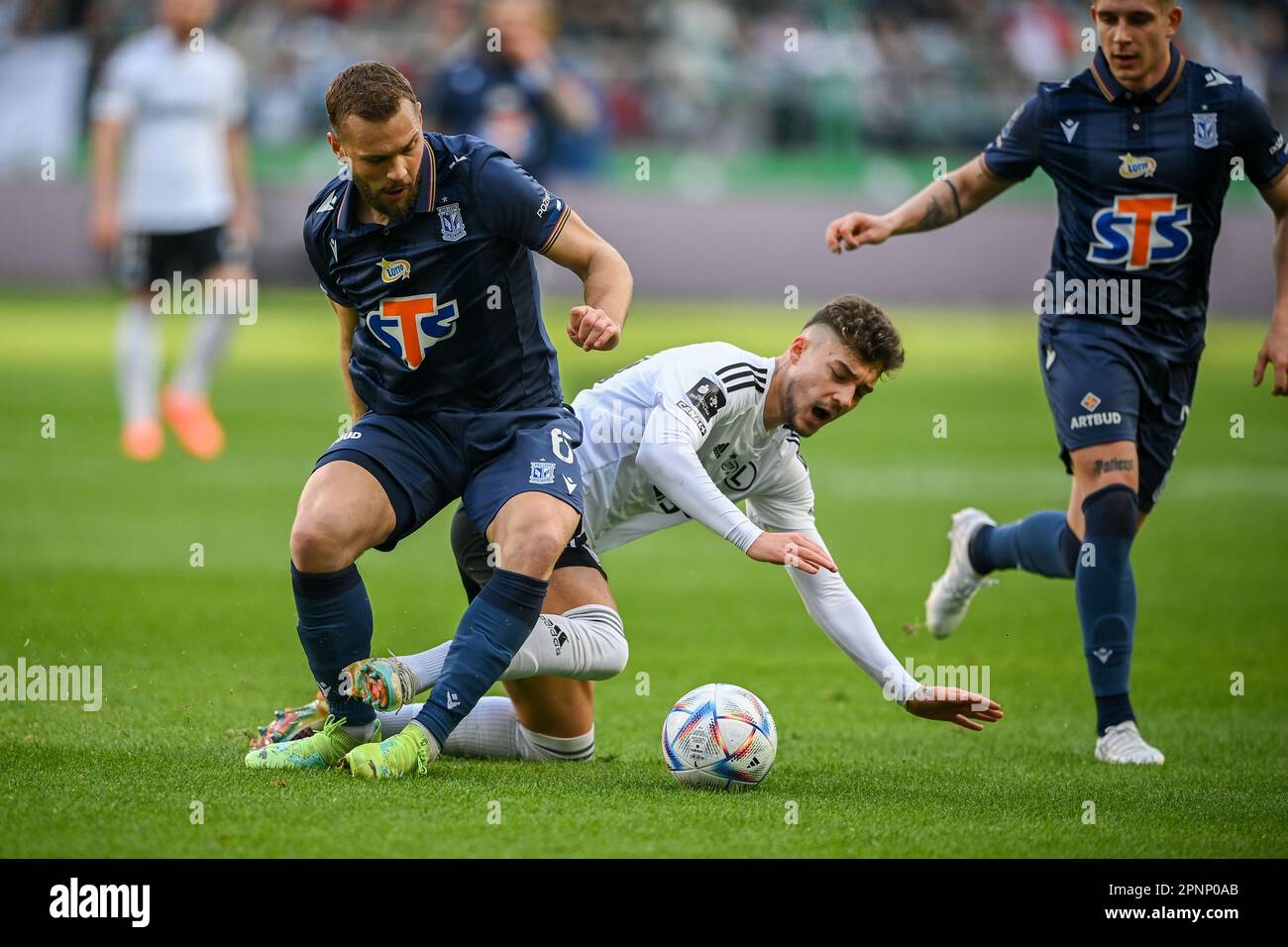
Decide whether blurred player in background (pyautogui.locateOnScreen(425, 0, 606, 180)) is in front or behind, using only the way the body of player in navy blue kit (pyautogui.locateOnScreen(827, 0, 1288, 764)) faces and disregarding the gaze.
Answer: behind

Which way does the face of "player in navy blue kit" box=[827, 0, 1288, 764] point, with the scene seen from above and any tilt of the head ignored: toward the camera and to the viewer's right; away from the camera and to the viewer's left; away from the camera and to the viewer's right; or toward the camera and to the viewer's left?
toward the camera and to the viewer's left

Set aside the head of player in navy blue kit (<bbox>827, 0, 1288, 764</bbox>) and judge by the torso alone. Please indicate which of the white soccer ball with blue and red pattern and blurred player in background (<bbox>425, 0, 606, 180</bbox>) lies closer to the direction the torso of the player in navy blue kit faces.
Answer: the white soccer ball with blue and red pattern

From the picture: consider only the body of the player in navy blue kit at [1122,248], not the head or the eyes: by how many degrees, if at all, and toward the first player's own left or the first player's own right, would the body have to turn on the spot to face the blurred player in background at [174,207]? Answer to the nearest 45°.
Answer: approximately 135° to the first player's own right

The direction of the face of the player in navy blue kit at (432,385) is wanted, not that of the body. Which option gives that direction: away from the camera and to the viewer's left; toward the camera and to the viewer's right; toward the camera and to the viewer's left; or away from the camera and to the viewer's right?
toward the camera and to the viewer's right

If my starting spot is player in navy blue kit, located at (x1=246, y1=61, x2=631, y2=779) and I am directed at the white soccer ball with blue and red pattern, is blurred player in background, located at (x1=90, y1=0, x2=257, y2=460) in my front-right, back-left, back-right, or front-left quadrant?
back-left

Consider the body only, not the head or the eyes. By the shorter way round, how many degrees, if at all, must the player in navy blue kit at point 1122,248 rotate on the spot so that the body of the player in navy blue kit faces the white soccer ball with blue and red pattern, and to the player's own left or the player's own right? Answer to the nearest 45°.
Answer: approximately 45° to the player's own right

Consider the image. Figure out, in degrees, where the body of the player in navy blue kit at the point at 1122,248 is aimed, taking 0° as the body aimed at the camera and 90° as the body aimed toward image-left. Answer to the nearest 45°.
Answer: approximately 0°
